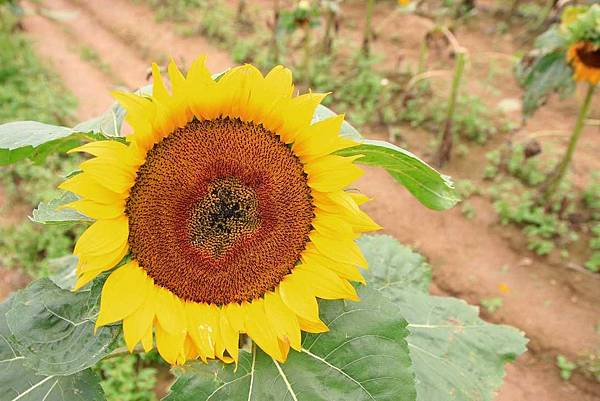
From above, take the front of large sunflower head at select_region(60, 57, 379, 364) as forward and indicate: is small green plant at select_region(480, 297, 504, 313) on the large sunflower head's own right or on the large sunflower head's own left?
on the large sunflower head's own left

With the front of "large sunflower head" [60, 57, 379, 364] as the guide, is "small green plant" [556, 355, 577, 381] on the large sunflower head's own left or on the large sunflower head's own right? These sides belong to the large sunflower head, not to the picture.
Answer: on the large sunflower head's own left

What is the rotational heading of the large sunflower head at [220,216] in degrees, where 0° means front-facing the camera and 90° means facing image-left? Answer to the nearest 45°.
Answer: approximately 0°

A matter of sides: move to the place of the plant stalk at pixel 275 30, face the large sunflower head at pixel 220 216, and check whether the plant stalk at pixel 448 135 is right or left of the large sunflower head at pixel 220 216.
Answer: left

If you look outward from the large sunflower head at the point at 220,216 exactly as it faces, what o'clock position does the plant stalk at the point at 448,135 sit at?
The plant stalk is roughly at 7 o'clock from the large sunflower head.

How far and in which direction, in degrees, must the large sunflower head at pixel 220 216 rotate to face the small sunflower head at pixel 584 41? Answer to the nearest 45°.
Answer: approximately 135° to its left

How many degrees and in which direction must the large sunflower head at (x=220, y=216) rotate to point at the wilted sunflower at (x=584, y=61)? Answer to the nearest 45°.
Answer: approximately 135° to its left

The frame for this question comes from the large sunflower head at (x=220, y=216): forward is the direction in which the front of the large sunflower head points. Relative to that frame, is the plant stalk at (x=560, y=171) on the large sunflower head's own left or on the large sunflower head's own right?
on the large sunflower head's own left
